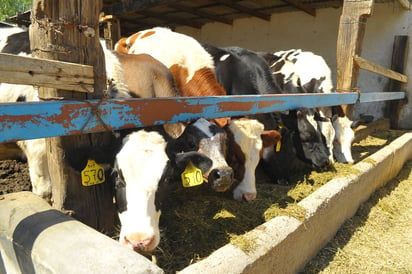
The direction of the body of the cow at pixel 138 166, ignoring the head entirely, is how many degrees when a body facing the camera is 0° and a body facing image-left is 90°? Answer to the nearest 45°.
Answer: approximately 0°

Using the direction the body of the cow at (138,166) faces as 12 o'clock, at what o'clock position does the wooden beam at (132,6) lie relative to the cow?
The wooden beam is roughly at 6 o'clock from the cow.

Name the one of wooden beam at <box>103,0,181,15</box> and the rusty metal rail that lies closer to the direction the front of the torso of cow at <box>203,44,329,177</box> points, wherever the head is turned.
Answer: the rusty metal rail

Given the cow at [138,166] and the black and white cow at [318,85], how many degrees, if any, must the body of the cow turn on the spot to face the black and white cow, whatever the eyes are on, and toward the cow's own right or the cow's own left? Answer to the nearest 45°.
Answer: approximately 135° to the cow's own left

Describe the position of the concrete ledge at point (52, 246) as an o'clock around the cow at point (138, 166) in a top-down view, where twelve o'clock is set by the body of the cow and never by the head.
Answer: The concrete ledge is roughly at 1 o'clock from the cow.

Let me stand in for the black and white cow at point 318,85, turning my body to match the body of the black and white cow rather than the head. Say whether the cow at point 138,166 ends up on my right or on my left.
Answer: on my right

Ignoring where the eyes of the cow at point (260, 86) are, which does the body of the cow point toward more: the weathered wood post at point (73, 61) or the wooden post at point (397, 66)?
the weathered wood post

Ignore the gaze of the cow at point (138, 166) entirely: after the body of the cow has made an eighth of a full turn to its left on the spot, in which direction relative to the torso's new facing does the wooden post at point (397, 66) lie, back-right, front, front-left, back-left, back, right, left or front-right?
left

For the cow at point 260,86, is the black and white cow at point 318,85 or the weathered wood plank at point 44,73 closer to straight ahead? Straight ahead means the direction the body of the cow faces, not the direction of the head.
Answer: the weathered wood plank
